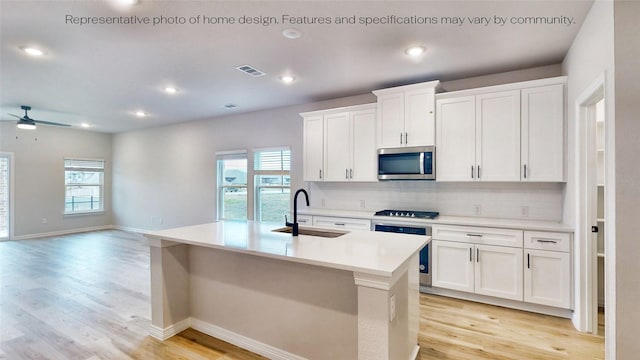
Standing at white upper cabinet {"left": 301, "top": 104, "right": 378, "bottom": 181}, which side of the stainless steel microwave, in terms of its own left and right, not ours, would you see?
right

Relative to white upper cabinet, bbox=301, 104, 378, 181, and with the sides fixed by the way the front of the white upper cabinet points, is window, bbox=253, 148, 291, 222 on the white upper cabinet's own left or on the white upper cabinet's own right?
on the white upper cabinet's own right

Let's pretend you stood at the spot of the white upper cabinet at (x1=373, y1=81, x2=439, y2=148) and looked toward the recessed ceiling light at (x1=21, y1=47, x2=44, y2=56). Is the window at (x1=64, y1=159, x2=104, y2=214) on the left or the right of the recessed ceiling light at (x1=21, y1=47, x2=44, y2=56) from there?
right

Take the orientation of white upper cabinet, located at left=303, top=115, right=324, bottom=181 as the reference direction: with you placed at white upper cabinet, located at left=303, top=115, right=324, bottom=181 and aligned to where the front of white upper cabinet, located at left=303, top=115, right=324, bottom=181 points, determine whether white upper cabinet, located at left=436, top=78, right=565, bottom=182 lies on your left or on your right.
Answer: on your left

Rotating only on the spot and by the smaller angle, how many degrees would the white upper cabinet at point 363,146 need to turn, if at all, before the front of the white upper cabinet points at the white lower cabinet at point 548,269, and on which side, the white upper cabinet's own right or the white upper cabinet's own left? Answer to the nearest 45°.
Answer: approximately 90° to the white upper cabinet's own left

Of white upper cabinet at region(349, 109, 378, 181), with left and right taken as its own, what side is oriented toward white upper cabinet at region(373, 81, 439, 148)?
left

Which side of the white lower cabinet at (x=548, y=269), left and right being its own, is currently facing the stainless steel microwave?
right

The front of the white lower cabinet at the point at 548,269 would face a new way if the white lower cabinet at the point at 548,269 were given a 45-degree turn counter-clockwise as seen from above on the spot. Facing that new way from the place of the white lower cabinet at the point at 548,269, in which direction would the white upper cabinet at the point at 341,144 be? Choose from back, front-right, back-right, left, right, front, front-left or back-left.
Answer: back-right

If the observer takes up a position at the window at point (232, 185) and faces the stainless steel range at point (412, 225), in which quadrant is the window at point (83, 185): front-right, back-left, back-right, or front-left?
back-right

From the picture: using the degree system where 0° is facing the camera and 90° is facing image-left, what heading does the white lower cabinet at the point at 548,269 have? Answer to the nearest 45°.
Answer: approximately 0°
